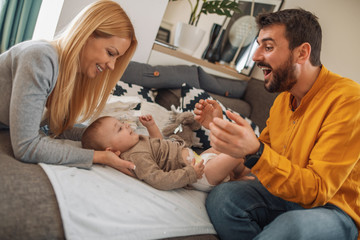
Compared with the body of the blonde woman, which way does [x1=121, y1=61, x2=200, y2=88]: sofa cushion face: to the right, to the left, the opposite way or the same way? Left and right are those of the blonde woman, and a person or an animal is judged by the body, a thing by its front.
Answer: to the right

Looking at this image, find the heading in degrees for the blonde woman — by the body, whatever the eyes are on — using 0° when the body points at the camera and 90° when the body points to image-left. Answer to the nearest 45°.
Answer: approximately 270°

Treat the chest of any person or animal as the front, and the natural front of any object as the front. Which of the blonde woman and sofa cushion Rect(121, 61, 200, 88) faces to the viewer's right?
the blonde woman

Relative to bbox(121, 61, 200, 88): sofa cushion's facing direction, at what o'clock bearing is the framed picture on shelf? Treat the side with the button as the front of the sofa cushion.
The framed picture on shelf is roughly at 7 o'clock from the sofa cushion.

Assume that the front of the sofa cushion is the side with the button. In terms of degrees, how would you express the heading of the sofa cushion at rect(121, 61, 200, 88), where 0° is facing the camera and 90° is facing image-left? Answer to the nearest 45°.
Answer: approximately 0°

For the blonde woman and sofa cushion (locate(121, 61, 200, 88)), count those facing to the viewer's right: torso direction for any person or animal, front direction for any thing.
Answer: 1

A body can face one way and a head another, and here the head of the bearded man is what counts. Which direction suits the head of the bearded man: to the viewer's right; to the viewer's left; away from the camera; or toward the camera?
to the viewer's left

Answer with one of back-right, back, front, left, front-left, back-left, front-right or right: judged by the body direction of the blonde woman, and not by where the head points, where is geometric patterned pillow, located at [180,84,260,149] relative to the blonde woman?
front-left
